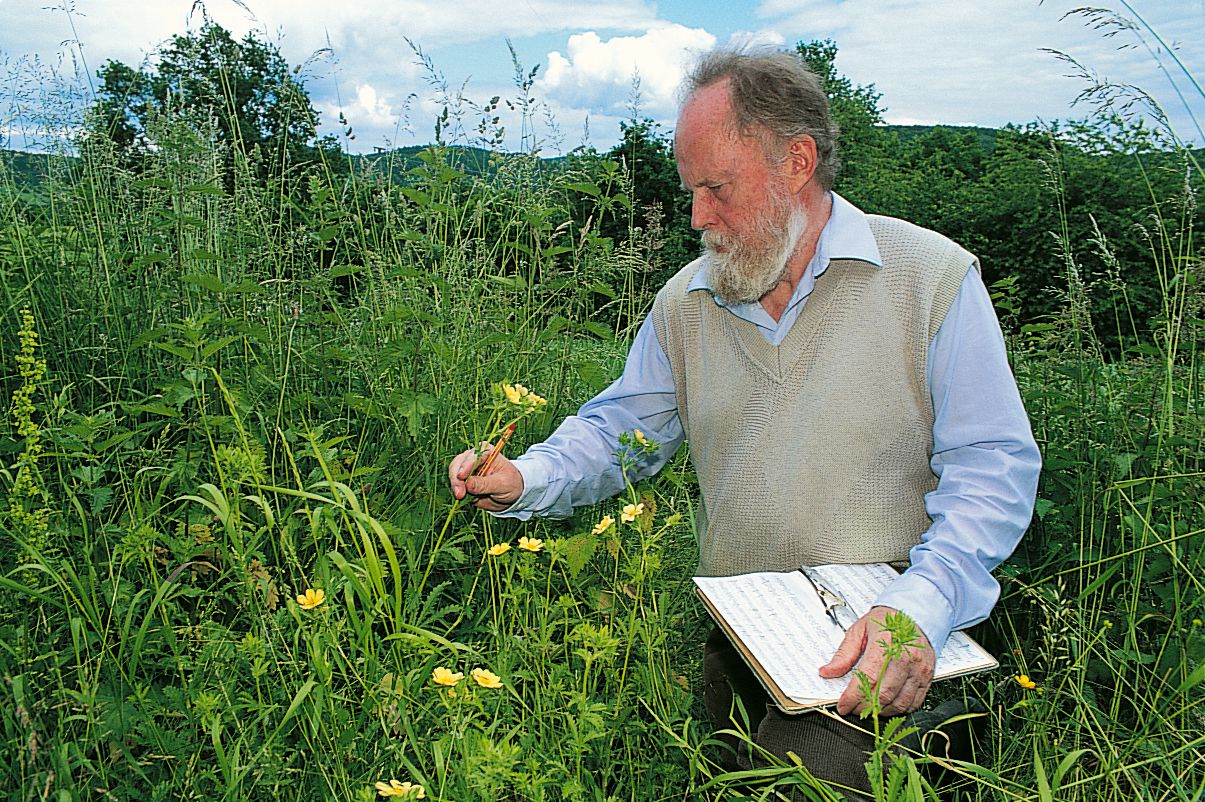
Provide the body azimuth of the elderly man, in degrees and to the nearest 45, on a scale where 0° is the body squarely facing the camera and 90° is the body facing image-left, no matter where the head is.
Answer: approximately 45°

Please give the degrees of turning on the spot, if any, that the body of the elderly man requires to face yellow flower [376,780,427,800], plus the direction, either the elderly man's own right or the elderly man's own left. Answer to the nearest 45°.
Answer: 0° — they already face it

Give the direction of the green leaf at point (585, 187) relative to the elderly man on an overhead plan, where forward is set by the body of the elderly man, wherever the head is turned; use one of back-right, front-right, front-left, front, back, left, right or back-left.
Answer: right

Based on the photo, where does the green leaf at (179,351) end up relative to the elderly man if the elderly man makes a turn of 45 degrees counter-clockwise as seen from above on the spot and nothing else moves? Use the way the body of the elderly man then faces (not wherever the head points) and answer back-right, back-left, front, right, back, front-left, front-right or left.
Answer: right

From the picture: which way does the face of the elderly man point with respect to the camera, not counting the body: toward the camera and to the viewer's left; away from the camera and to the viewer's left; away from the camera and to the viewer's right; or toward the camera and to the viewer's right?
toward the camera and to the viewer's left
